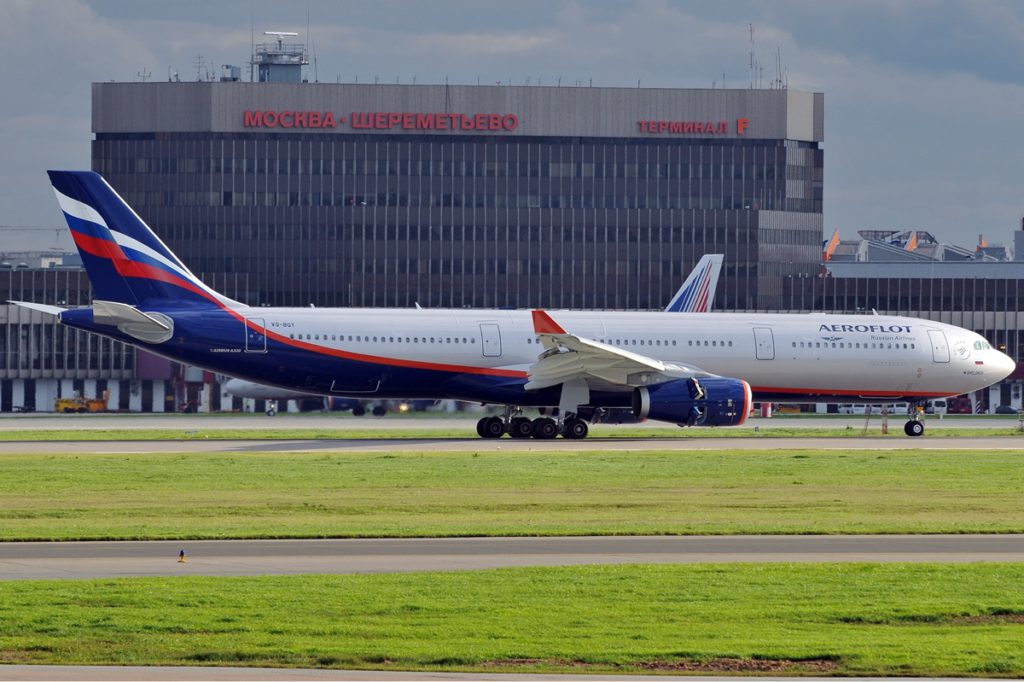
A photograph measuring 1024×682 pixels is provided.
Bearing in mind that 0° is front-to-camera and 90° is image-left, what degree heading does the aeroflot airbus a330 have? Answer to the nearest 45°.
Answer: approximately 270°
